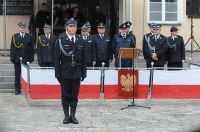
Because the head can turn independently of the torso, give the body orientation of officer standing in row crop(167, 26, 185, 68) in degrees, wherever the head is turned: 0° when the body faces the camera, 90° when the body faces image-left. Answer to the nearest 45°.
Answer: approximately 0°

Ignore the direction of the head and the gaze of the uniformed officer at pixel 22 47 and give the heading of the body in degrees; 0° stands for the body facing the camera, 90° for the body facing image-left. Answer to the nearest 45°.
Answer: approximately 0°

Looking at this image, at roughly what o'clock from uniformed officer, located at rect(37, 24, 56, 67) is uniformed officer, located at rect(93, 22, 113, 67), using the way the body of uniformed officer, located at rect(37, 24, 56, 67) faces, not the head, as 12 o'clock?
uniformed officer, located at rect(93, 22, 113, 67) is roughly at 9 o'clock from uniformed officer, located at rect(37, 24, 56, 67).

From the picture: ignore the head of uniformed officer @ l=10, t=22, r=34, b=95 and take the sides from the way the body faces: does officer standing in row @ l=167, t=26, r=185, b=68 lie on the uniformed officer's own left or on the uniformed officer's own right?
on the uniformed officer's own left

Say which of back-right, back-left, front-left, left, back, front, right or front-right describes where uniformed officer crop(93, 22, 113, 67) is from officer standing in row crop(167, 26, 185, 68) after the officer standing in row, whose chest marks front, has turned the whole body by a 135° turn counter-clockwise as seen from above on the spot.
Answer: back-left

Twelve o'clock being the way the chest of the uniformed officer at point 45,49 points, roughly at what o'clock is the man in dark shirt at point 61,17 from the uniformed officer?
The man in dark shirt is roughly at 6 o'clock from the uniformed officer.

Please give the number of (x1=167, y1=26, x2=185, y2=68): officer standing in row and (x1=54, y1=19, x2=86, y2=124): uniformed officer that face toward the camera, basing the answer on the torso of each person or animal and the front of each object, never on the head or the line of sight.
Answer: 2

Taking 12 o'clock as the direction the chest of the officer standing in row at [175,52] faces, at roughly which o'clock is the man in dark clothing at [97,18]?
The man in dark clothing is roughly at 5 o'clock from the officer standing in row.

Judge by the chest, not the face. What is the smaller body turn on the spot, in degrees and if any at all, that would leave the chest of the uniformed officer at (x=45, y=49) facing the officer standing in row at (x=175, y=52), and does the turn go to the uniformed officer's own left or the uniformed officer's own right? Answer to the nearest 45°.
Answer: approximately 90° to the uniformed officer's own left
